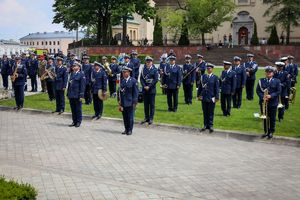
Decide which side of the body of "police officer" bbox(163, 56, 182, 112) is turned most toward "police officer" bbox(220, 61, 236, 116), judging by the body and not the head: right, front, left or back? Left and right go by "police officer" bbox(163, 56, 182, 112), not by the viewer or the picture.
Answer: left

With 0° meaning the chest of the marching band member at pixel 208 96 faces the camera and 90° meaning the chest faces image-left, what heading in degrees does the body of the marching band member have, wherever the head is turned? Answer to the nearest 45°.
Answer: approximately 0°

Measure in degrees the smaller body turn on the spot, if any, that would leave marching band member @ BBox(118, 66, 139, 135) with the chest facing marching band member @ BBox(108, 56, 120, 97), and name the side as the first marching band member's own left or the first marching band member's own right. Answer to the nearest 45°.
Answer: approximately 135° to the first marching band member's own right

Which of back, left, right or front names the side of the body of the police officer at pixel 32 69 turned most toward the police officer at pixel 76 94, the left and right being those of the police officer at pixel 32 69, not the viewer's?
front

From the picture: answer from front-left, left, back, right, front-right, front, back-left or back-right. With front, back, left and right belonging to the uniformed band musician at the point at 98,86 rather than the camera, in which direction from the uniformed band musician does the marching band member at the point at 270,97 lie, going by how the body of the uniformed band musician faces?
left

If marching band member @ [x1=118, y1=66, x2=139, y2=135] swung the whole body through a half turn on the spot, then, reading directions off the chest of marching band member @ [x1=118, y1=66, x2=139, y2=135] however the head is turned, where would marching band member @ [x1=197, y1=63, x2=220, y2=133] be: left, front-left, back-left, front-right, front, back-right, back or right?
front-right

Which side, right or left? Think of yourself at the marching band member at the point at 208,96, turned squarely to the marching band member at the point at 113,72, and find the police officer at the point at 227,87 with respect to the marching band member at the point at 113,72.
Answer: right

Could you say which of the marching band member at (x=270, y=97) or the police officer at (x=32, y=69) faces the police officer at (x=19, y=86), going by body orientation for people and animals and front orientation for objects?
the police officer at (x=32, y=69)

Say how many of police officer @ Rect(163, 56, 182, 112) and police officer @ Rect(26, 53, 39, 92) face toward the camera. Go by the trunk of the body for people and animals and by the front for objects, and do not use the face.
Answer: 2
